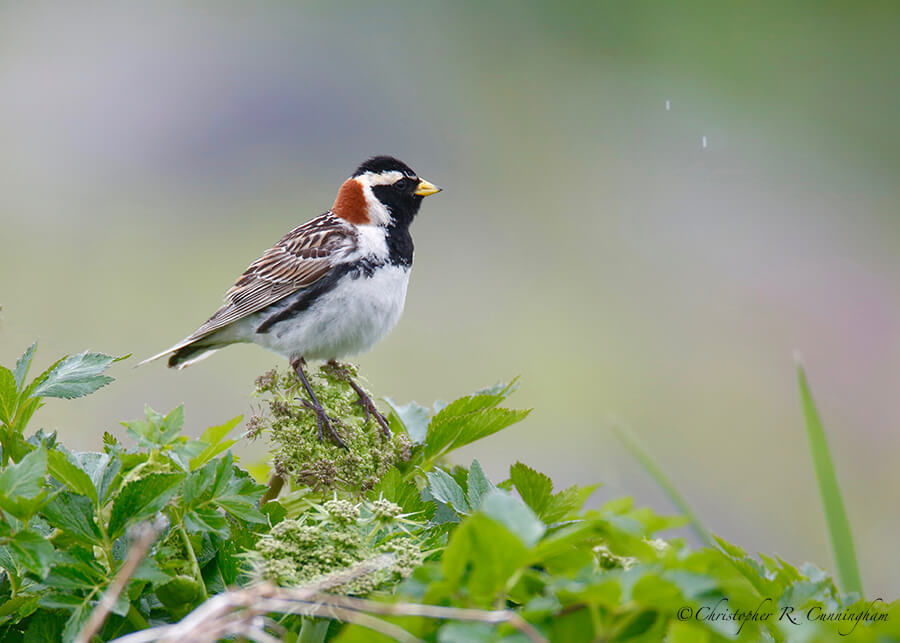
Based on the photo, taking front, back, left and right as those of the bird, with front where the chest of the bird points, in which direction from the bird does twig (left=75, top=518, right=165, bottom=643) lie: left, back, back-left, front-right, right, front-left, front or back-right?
right

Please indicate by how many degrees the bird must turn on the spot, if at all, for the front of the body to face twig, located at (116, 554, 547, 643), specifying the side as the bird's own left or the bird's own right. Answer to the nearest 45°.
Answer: approximately 90° to the bird's own right

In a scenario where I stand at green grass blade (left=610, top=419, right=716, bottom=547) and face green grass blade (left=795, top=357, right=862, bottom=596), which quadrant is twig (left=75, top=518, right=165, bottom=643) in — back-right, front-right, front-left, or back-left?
back-right

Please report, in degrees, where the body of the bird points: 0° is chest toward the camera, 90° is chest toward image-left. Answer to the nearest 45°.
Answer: approximately 270°
